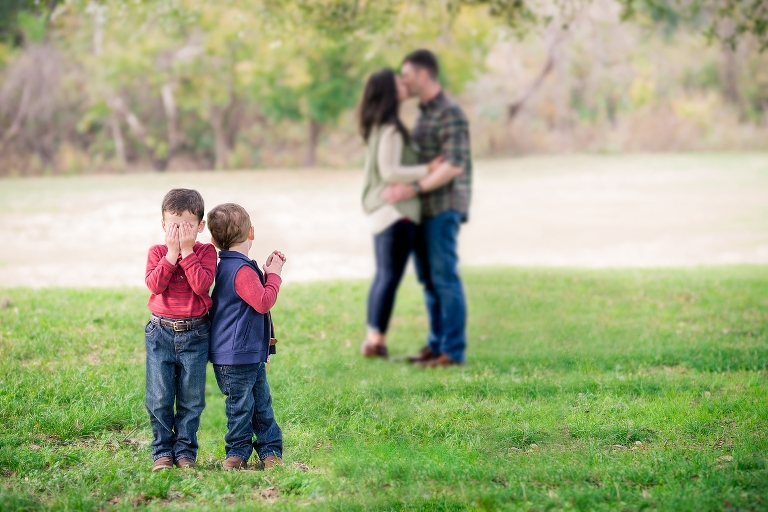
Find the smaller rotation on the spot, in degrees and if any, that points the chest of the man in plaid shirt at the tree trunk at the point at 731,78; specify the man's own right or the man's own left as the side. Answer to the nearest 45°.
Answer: approximately 90° to the man's own right

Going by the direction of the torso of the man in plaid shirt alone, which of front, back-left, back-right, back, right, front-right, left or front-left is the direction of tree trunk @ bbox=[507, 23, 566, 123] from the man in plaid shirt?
right

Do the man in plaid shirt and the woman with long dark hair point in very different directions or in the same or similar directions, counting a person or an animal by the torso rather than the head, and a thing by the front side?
very different directions

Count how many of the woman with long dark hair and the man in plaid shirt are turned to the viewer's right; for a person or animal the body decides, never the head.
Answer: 1

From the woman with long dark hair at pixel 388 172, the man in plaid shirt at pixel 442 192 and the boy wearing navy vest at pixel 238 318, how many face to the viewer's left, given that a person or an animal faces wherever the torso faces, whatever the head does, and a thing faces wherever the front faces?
1

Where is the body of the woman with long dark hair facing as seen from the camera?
to the viewer's right

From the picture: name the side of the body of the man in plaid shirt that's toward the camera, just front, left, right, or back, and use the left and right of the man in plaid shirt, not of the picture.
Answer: left

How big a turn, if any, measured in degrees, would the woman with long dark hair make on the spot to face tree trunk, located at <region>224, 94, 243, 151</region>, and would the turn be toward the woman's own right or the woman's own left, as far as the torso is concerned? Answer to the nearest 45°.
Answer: approximately 90° to the woman's own left

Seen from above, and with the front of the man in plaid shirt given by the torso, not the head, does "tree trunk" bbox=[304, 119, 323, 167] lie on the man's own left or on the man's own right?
on the man's own right

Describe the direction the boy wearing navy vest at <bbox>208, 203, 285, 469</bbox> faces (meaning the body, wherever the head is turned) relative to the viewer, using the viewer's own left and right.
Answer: facing away from the viewer and to the right of the viewer
